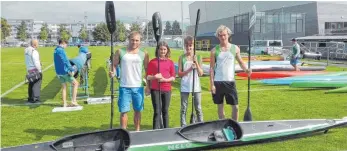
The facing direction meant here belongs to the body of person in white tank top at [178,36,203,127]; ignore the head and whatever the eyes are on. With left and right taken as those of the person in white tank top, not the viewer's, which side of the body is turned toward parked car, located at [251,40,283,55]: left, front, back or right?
back

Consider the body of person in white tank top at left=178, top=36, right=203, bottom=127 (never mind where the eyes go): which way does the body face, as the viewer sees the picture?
toward the camera

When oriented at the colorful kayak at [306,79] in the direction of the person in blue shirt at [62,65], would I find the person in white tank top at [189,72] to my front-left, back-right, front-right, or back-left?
front-left

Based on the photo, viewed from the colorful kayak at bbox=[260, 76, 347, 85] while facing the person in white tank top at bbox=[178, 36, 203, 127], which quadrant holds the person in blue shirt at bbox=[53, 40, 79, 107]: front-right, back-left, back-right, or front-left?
front-right

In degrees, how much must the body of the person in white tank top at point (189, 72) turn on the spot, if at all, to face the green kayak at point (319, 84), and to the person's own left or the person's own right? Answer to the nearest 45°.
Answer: approximately 135° to the person's own left
